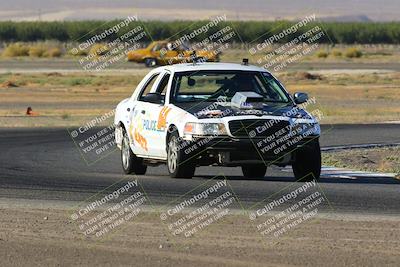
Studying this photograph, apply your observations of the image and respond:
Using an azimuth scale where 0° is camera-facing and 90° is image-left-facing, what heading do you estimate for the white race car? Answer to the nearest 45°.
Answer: approximately 315°
